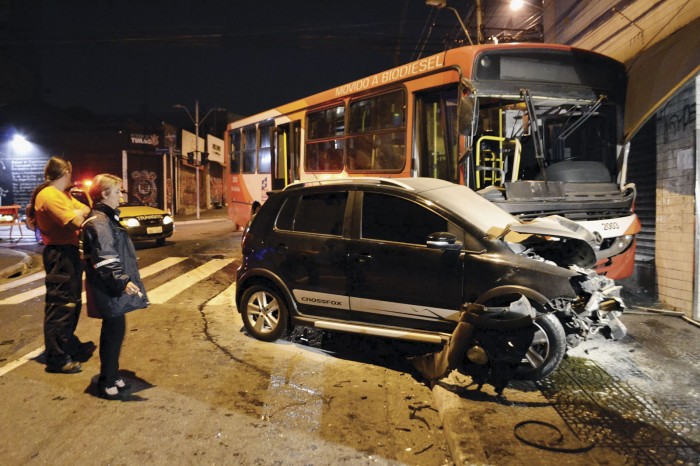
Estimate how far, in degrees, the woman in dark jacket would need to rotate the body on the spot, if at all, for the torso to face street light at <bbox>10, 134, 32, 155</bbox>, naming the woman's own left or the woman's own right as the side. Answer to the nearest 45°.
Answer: approximately 90° to the woman's own left

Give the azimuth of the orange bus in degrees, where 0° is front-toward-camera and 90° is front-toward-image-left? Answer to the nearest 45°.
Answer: approximately 315°

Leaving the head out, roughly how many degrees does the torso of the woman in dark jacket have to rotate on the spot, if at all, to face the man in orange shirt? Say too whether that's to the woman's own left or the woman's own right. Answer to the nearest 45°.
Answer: approximately 135° to the woman's own left

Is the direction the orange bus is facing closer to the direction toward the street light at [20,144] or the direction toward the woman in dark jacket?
the woman in dark jacket

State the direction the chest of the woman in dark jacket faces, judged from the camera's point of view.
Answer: to the viewer's right

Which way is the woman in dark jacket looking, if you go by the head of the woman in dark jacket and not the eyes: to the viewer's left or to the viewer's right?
to the viewer's right

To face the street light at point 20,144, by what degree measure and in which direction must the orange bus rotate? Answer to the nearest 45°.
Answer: approximately 180°

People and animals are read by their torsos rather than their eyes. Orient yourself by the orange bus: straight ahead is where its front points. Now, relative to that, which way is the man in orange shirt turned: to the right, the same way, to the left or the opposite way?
to the left

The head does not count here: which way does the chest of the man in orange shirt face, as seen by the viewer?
to the viewer's right

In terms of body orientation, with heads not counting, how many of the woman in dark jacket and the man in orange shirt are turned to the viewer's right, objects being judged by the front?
2

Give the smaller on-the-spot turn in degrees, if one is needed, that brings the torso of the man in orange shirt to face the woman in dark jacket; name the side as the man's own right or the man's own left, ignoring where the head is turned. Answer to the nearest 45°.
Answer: approximately 90° to the man's own right
